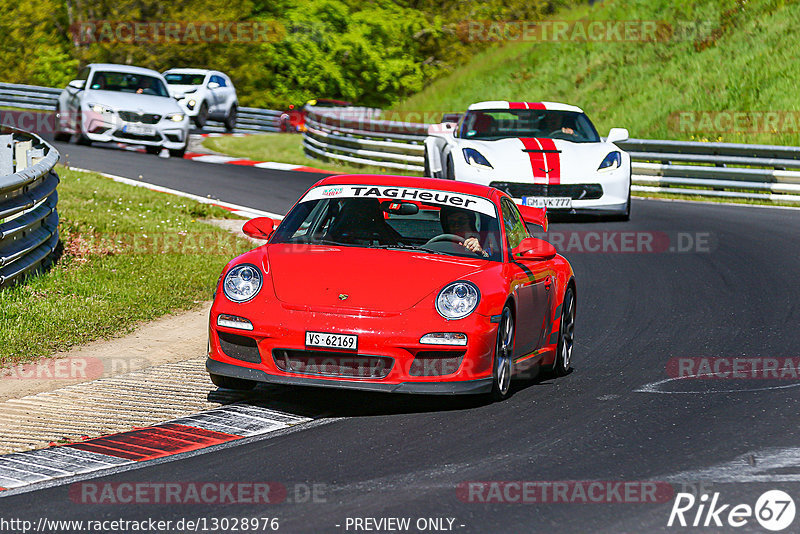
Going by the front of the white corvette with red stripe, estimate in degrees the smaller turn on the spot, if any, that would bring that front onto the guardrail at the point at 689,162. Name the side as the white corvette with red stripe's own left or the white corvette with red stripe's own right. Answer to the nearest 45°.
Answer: approximately 135° to the white corvette with red stripe's own left

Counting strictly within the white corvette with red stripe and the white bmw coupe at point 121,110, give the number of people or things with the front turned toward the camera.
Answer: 2

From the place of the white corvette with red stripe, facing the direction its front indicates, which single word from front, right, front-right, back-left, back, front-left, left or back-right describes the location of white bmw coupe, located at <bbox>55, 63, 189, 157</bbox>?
back-right

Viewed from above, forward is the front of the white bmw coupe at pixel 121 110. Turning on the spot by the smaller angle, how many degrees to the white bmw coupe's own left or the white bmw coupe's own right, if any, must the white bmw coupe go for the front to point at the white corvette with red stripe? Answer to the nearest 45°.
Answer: approximately 45° to the white bmw coupe's own left

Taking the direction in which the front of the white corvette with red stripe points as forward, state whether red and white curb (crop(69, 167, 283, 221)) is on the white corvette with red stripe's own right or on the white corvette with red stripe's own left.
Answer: on the white corvette with red stripe's own right

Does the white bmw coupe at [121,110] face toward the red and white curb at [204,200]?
yes

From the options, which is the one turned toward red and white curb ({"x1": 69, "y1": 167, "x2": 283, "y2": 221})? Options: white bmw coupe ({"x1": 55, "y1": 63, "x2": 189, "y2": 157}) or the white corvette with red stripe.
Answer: the white bmw coupe

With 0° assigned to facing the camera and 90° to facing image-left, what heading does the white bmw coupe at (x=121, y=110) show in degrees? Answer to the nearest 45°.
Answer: approximately 0°

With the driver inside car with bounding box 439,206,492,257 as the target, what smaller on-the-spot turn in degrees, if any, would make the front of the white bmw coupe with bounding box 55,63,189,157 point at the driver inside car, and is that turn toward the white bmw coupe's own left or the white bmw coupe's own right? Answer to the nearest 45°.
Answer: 0° — it already faces them

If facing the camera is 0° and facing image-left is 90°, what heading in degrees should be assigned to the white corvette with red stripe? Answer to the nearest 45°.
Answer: approximately 0°
